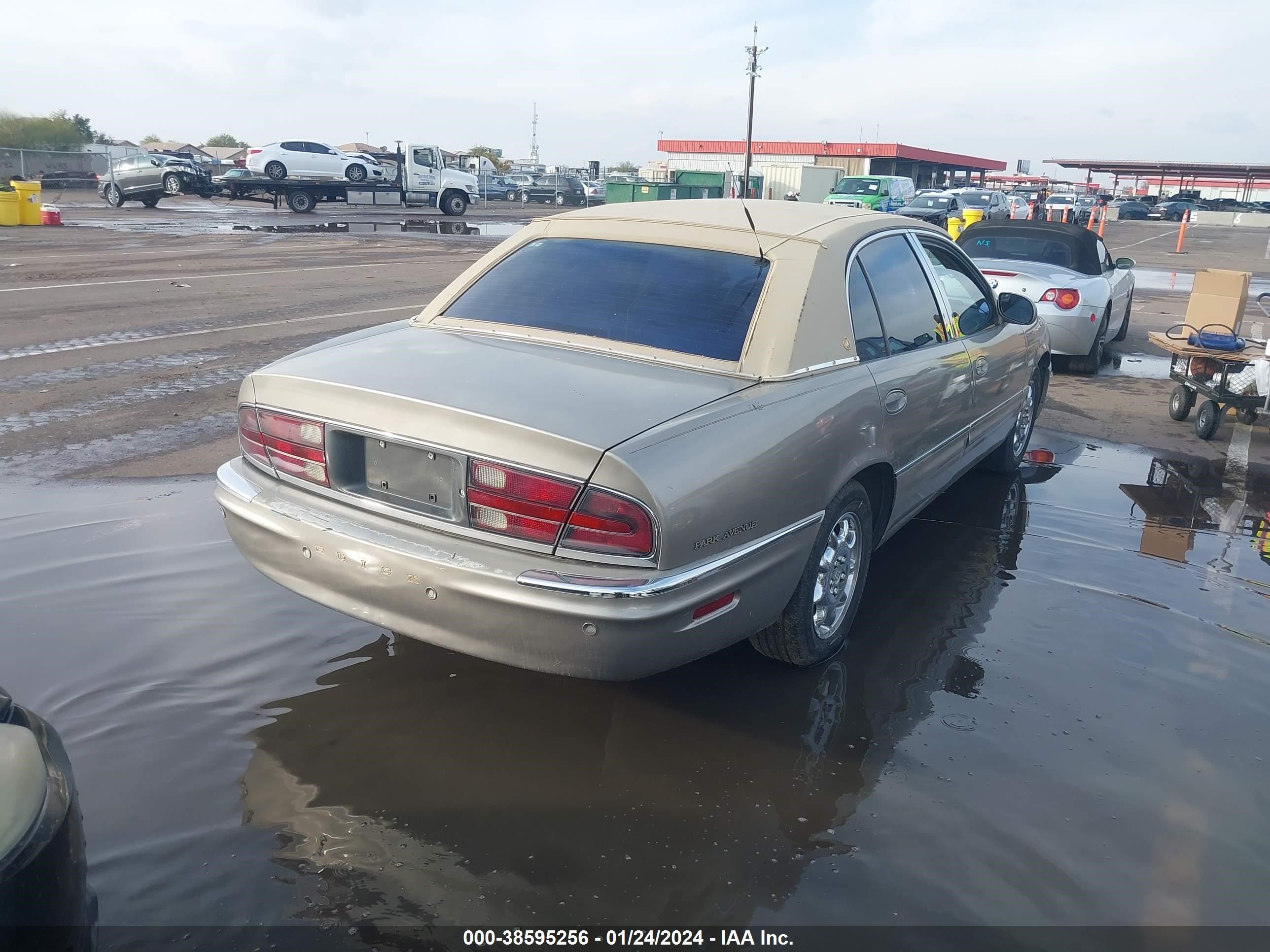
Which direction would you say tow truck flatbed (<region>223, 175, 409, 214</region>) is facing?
to the viewer's right

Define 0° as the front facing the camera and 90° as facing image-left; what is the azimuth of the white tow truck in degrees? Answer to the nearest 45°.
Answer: approximately 270°

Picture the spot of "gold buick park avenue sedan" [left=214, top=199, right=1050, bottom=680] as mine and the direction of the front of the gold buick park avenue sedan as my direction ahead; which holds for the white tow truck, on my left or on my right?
on my left

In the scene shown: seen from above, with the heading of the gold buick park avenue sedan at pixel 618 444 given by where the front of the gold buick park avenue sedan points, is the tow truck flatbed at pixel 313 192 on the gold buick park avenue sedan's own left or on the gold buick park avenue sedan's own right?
on the gold buick park avenue sedan's own left

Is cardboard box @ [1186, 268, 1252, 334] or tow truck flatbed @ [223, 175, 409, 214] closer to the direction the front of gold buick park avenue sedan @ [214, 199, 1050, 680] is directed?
the cardboard box

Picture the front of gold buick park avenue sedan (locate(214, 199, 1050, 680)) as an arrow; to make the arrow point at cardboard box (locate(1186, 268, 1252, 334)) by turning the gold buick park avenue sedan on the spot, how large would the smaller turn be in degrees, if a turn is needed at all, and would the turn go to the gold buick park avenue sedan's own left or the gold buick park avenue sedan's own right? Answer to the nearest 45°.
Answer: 0° — it already faces it

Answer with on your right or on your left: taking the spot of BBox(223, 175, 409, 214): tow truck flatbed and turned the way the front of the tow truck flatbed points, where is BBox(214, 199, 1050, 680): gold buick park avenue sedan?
on your right

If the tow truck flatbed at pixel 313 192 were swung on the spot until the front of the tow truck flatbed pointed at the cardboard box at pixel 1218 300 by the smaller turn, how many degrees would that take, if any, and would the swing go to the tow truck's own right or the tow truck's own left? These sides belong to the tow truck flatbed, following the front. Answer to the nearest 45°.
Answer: approximately 90° to the tow truck's own right

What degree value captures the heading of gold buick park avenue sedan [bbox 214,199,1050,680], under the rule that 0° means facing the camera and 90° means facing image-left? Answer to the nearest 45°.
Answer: approximately 225°

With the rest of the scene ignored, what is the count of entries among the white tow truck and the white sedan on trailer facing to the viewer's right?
2

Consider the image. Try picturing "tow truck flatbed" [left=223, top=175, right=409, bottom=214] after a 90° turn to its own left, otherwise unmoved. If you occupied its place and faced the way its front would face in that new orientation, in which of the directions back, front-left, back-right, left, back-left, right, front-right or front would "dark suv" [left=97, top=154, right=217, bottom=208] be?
left

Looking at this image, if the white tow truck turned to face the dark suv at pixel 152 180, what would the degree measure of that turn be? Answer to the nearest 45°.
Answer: approximately 180°

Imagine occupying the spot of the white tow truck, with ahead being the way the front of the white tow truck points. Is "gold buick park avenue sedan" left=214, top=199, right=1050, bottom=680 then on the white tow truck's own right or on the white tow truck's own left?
on the white tow truck's own right

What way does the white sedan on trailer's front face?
to the viewer's right
